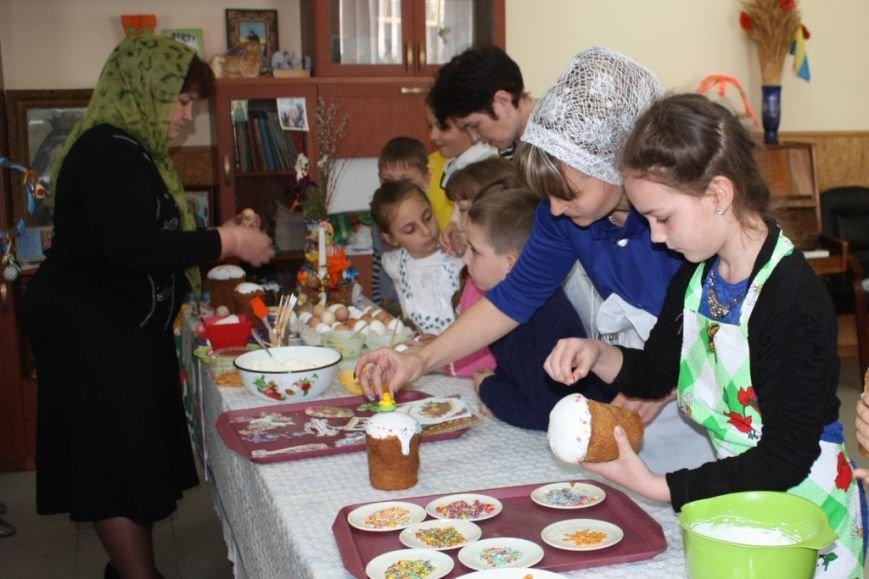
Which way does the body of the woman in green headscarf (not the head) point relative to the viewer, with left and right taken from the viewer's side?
facing to the right of the viewer

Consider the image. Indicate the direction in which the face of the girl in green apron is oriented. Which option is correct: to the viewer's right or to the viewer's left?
to the viewer's left

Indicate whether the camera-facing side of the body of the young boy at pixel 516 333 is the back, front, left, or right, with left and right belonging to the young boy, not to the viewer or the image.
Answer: left

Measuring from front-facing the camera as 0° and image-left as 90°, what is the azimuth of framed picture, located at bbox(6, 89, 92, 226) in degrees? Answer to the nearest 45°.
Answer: approximately 0°

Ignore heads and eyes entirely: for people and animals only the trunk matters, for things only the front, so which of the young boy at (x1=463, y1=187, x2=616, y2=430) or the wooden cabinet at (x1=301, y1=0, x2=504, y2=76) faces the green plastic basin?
the wooden cabinet

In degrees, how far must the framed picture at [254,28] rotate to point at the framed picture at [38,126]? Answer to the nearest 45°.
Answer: approximately 90° to its right

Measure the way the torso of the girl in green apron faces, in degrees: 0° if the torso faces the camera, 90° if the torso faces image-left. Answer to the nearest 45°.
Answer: approximately 45°
